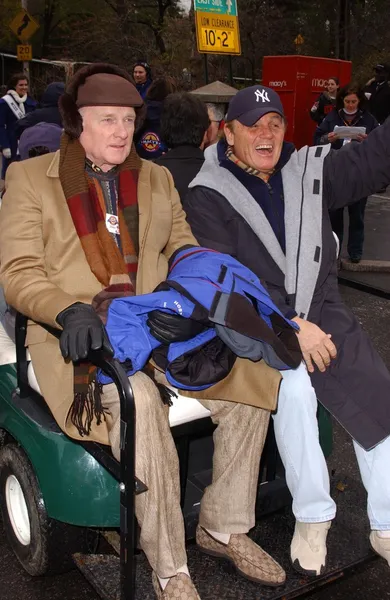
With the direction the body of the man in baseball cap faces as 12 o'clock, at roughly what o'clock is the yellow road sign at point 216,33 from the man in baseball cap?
The yellow road sign is roughly at 6 o'clock from the man in baseball cap.

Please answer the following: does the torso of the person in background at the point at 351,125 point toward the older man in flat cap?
yes

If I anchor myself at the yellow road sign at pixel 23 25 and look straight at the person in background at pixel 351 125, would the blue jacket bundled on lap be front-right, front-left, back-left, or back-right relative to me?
front-right

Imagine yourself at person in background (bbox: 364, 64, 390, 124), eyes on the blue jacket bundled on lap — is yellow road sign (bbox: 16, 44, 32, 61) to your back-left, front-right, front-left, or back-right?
back-right

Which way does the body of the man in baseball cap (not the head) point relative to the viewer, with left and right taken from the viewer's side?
facing the viewer

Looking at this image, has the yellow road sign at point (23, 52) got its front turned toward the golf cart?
yes

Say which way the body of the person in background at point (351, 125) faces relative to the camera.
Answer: toward the camera

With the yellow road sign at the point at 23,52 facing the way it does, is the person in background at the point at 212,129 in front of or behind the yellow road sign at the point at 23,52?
in front

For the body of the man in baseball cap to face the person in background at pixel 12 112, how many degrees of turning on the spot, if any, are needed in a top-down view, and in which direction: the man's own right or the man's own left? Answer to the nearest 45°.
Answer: approximately 135° to the man's own right

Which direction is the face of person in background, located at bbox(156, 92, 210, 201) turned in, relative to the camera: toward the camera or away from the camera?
away from the camera

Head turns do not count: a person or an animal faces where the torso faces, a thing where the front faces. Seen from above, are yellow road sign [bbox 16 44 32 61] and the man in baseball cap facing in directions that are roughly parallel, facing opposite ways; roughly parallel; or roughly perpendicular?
roughly parallel
